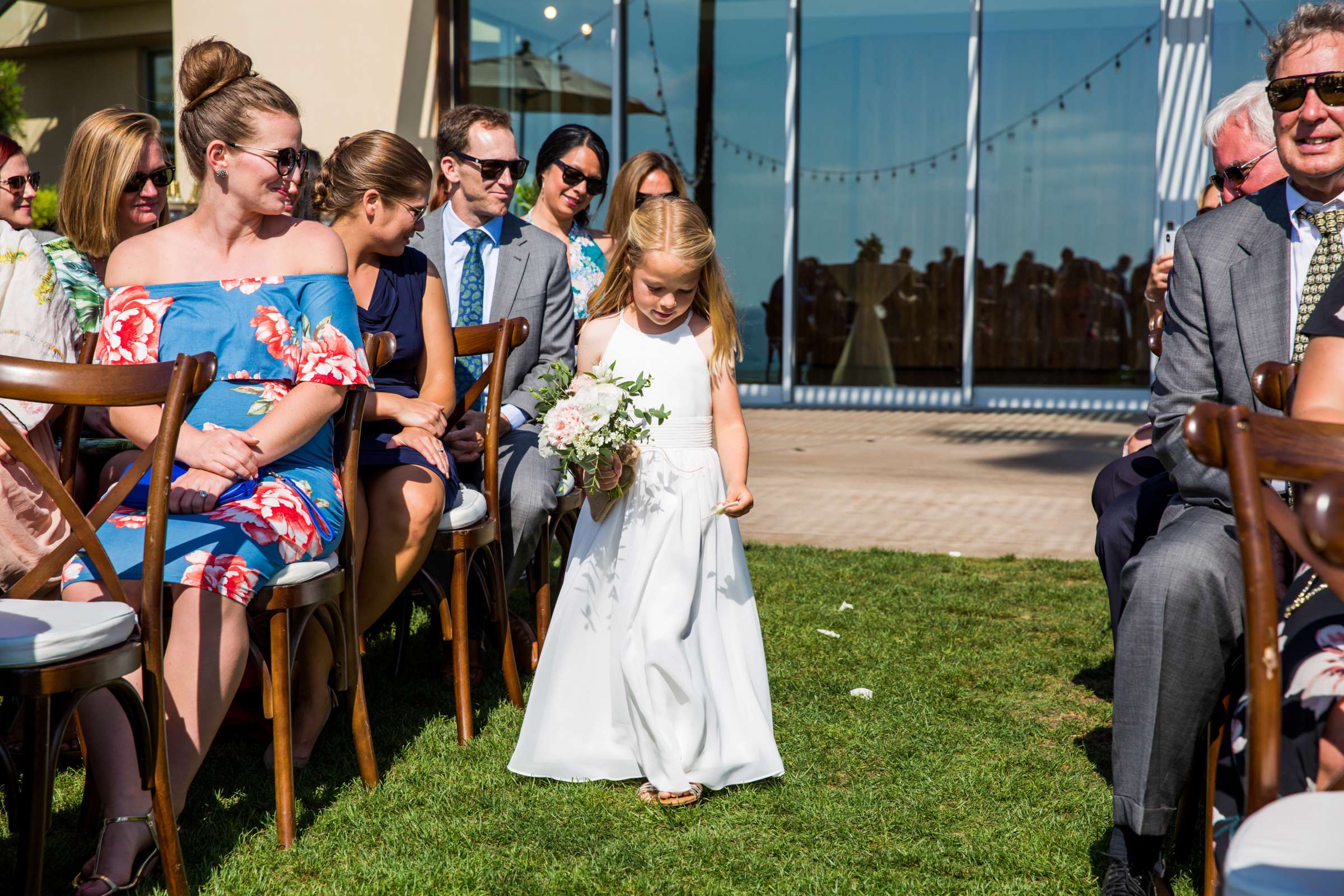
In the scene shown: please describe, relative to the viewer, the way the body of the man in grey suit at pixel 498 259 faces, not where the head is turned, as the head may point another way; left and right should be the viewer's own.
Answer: facing the viewer and to the left of the viewer

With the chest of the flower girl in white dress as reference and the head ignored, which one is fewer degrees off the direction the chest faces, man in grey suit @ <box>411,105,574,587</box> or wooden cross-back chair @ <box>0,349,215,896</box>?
the wooden cross-back chair

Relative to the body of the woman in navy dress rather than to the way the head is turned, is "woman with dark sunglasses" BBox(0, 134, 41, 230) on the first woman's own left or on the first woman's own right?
on the first woman's own right

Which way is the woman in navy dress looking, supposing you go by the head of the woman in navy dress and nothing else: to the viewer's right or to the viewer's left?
to the viewer's right

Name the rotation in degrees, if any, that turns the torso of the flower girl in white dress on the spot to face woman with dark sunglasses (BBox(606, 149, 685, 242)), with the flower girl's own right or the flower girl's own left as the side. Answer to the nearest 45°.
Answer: approximately 180°

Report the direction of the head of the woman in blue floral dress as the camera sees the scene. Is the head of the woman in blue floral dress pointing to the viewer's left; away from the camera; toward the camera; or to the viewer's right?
to the viewer's right

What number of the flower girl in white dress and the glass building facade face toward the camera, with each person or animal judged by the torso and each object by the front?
2

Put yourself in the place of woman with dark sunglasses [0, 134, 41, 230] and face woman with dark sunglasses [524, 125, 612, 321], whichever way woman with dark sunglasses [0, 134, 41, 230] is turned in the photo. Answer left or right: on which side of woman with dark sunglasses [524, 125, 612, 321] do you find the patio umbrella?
left

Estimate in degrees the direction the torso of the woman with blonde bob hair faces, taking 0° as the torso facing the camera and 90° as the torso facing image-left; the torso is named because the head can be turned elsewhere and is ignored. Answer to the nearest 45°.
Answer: approximately 315°

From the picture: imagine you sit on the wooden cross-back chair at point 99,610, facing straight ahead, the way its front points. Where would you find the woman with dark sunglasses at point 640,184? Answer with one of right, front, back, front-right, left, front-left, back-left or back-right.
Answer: back

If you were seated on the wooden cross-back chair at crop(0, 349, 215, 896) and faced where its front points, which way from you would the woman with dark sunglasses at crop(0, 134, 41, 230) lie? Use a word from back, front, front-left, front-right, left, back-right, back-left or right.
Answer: back-right
